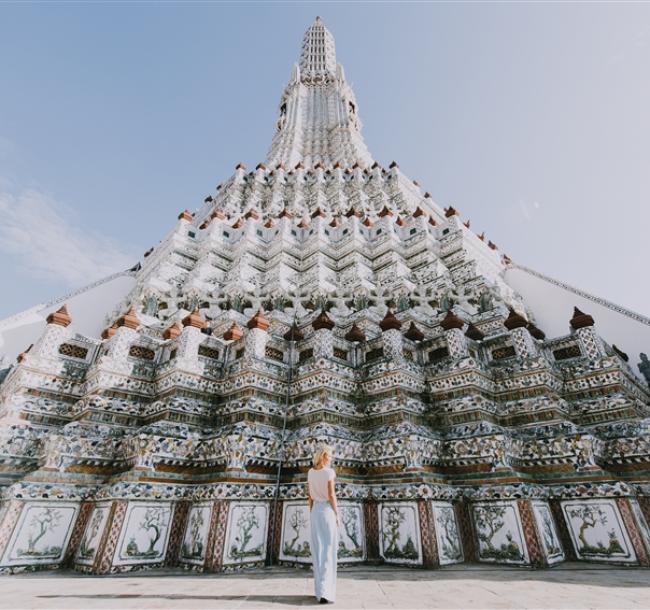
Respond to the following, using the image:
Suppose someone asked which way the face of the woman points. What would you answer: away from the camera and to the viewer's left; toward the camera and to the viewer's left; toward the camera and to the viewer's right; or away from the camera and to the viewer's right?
away from the camera and to the viewer's right

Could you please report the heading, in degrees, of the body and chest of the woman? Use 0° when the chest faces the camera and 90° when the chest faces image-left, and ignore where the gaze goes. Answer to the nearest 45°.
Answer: approximately 180°

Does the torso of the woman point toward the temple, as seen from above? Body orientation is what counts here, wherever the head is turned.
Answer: yes
